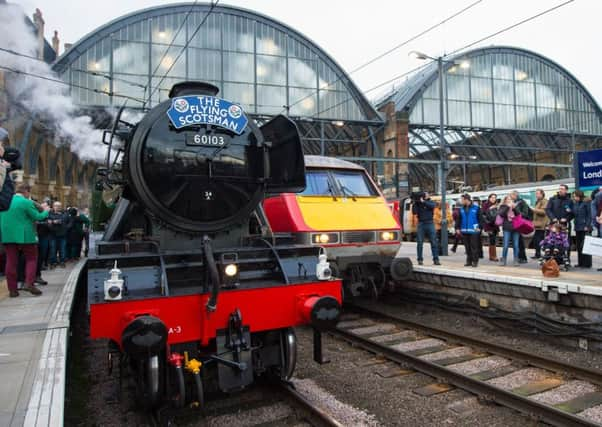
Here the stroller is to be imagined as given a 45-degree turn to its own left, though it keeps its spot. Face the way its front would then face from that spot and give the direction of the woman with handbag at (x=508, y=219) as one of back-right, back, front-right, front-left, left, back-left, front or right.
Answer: back-right

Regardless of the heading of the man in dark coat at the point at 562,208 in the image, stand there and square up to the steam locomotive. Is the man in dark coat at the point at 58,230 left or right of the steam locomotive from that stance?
right

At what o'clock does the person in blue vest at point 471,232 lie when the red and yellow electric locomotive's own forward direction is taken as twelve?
The person in blue vest is roughly at 9 o'clock from the red and yellow electric locomotive.

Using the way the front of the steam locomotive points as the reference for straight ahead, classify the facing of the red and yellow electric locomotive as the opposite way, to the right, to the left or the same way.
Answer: the same way

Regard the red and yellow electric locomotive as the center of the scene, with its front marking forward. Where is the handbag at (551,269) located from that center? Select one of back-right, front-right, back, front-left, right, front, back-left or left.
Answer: front-left

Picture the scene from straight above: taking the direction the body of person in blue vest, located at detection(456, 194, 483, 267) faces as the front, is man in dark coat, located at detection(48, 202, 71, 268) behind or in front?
in front

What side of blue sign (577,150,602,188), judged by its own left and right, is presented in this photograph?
front

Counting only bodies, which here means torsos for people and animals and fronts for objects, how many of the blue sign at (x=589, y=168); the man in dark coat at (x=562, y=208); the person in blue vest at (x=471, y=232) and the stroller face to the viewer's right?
0

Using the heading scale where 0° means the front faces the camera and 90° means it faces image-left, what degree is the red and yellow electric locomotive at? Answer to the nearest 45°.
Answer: approximately 315°

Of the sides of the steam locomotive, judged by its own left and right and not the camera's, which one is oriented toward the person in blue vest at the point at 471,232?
left

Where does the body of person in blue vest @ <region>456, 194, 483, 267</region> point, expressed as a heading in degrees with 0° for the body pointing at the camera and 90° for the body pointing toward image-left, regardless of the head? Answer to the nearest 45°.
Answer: approximately 45°

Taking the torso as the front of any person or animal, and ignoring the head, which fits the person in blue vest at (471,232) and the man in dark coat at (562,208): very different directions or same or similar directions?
same or similar directions

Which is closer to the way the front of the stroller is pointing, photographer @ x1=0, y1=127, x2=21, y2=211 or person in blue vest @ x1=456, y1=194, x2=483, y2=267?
the photographer
